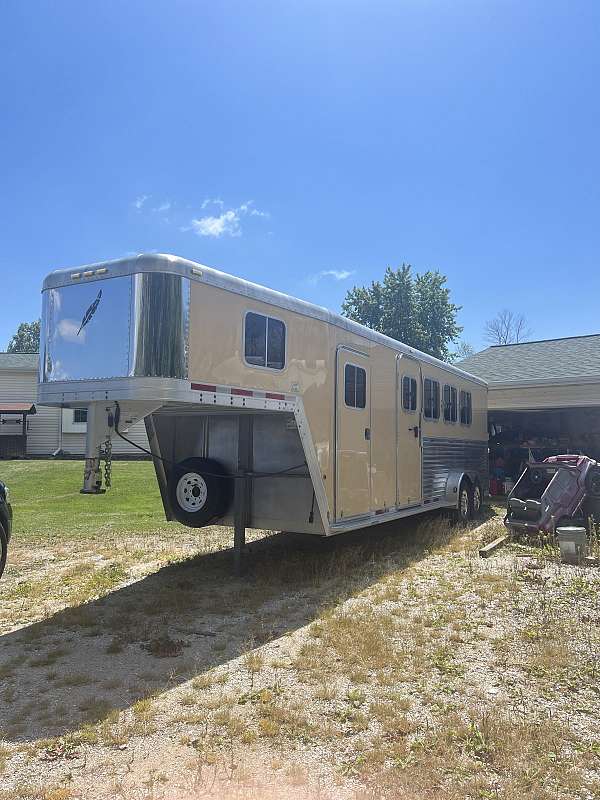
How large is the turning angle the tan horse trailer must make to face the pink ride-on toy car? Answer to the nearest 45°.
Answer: approximately 180°

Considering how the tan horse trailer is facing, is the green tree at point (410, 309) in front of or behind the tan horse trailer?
behind

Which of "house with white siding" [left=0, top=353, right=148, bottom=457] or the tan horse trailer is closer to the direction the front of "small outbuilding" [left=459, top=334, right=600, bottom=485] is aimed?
the tan horse trailer

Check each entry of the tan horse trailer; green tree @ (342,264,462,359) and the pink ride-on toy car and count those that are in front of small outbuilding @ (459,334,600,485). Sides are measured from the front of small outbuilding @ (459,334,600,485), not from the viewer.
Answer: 2

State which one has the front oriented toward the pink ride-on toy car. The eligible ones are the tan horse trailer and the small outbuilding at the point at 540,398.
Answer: the small outbuilding

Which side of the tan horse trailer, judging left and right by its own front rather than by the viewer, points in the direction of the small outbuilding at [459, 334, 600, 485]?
back

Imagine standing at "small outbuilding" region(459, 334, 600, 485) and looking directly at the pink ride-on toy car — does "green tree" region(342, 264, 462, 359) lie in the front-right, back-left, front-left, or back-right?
back-right

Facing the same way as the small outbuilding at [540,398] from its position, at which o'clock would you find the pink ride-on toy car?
The pink ride-on toy car is roughly at 12 o'clock from the small outbuilding.

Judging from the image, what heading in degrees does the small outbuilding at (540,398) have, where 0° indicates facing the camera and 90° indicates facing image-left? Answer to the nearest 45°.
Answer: approximately 0°

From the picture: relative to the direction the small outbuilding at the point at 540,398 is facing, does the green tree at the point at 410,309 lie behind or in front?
behind

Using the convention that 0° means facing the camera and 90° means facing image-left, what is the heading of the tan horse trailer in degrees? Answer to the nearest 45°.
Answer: approximately 45°

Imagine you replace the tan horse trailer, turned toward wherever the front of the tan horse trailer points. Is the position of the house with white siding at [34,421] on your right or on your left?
on your right
